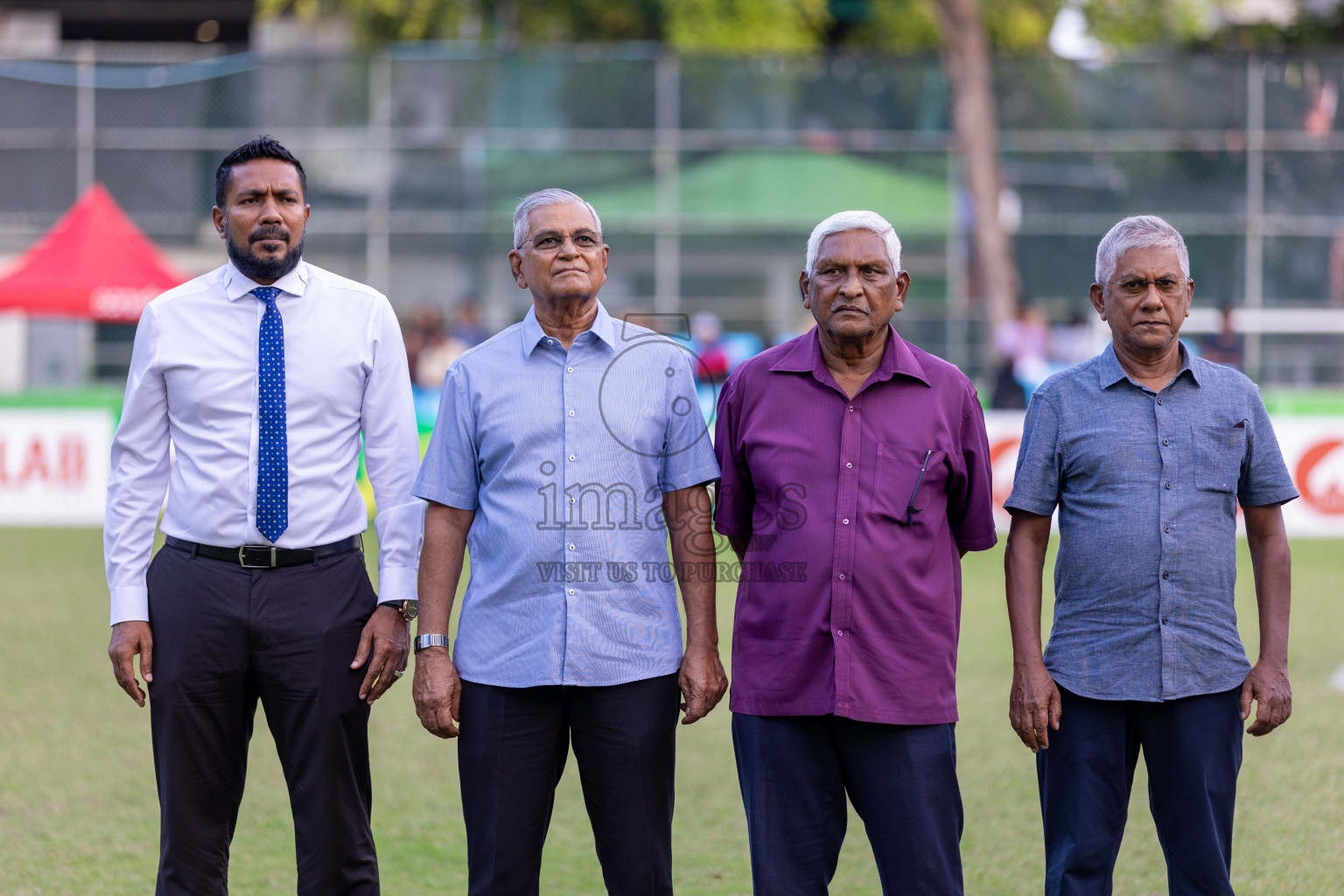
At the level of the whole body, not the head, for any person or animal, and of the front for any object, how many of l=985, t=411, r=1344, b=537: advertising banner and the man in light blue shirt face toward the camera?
2

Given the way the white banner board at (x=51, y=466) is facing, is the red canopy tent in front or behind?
behind

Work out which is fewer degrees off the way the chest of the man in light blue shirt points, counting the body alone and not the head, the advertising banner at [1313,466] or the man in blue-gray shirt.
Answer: the man in blue-gray shirt

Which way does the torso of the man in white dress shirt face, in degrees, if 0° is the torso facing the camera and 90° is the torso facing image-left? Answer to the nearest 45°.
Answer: approximately 0°

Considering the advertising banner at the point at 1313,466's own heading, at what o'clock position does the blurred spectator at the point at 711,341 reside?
The blurred spectator is roughly at 4 o'clock from the advertising banner.

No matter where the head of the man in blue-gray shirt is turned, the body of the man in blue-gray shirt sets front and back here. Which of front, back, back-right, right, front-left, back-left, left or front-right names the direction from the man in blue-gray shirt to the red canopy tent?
back-right

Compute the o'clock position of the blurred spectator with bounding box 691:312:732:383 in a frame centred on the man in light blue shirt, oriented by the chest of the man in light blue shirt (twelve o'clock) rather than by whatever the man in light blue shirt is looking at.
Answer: The blurred spectator is roughly at 6 o'clock from the man in light blue shirt.

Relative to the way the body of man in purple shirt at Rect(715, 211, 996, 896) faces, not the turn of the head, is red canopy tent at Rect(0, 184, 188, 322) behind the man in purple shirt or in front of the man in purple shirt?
behind

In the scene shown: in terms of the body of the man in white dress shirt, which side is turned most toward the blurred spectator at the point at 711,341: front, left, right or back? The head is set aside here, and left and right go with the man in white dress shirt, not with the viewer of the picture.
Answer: back

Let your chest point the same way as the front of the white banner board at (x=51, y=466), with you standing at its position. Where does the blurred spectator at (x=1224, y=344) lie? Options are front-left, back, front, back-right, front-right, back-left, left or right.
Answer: left

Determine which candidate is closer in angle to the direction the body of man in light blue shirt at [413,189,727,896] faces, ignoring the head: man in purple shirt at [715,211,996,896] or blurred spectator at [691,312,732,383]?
the man in purple shirt

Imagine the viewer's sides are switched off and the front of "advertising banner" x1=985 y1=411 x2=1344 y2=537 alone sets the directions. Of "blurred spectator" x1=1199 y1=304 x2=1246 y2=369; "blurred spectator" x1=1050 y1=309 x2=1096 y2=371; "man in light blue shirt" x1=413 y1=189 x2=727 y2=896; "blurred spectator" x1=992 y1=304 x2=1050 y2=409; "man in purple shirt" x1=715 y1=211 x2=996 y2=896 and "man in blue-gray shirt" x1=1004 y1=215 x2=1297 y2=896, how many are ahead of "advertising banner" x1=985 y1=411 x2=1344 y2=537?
3
